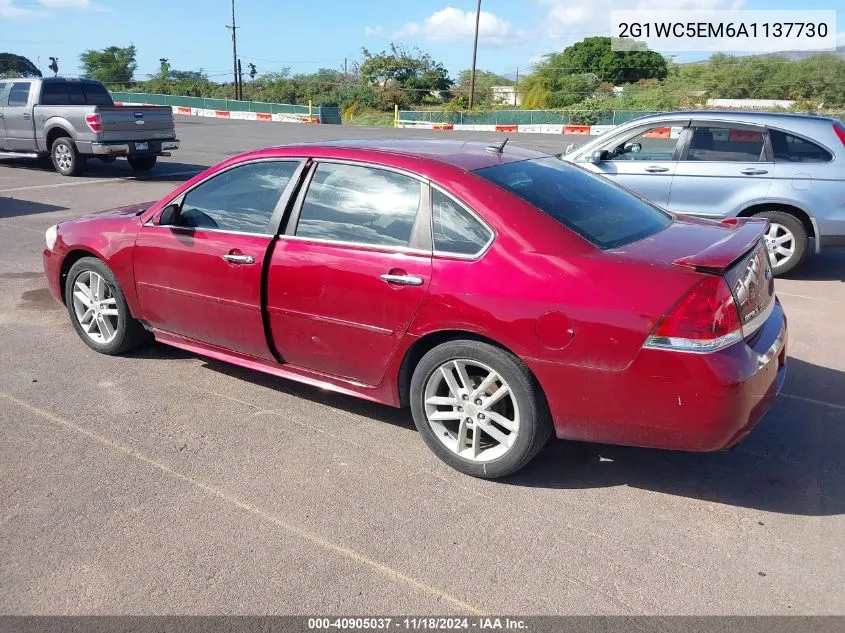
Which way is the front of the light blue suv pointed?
to the viewer's left

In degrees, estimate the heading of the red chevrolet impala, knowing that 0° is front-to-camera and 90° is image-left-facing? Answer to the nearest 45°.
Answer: approximately 135°

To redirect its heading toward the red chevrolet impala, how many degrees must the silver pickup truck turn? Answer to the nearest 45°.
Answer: approximately 135° to its left

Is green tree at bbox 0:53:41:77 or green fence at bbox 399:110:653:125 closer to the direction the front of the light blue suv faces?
the green tree

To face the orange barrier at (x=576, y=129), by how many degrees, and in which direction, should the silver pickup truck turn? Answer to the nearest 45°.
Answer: approximately 90° to its right

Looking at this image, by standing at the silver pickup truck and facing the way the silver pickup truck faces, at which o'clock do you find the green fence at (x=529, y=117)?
The green fence is roughly at 3 o'clock from the silver pickup truck.

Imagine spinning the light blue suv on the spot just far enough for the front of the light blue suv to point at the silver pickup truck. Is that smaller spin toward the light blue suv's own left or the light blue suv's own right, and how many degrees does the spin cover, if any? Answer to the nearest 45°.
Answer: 0° — it already faces it

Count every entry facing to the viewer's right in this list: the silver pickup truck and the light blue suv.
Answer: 0

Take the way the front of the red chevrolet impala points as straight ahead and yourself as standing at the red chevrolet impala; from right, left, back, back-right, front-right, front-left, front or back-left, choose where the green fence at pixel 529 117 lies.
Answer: front-right

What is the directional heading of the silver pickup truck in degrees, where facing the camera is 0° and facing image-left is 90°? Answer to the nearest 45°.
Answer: approximately 135°

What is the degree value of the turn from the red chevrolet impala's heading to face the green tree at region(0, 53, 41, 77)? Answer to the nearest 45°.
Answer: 0° — it already faces it

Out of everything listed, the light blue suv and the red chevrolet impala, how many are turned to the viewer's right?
0
